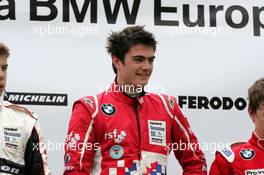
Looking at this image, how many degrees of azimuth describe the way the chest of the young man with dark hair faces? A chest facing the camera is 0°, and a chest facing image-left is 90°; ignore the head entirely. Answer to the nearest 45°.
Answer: approximately 315°

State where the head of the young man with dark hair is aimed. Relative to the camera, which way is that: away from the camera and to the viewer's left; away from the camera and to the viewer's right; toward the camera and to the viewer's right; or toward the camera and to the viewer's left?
toward the camera and to the viewer's right
